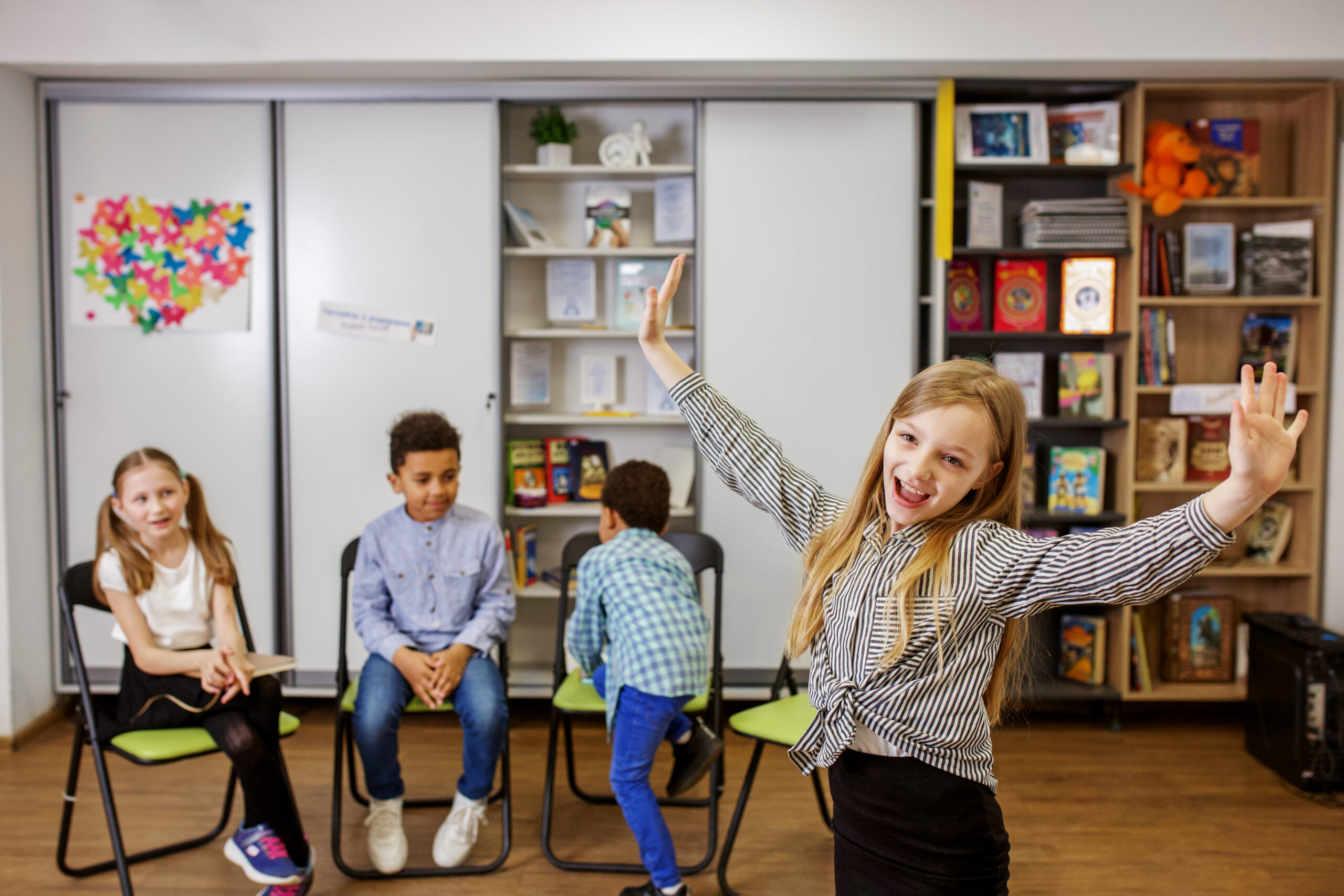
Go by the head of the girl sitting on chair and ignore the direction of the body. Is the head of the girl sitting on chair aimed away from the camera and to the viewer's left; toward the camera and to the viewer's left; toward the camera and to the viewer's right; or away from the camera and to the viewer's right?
toward the camera and to the viewer's right

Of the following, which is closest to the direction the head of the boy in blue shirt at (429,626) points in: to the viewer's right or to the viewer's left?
to the viewer's right

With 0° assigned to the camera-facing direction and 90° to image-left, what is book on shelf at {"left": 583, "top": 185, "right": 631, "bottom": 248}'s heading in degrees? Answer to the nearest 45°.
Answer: approximately 0°

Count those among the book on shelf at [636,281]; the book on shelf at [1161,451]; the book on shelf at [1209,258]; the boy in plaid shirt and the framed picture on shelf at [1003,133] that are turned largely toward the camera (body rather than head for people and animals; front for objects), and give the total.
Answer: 4

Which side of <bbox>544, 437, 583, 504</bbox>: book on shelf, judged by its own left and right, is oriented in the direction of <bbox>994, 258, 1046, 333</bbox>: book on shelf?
left

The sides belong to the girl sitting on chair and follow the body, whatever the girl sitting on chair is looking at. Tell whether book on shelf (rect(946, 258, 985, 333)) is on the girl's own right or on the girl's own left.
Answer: on the girl's own left

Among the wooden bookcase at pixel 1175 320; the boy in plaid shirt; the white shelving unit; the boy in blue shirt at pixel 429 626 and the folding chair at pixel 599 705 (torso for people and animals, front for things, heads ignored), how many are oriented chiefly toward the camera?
4

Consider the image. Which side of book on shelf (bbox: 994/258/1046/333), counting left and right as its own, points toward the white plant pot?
right

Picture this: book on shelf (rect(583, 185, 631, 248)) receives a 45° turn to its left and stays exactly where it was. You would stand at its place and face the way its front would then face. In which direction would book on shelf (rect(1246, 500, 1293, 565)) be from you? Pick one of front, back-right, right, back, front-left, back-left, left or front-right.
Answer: front-left
